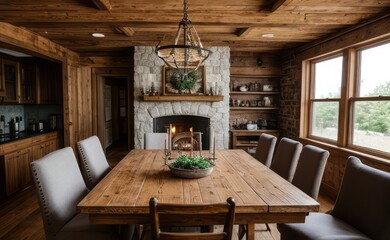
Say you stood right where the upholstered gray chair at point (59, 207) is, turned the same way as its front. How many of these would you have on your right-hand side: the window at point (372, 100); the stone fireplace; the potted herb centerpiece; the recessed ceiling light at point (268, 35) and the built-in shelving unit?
0

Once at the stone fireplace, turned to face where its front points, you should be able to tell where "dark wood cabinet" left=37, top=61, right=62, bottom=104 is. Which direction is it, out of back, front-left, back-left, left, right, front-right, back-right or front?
right

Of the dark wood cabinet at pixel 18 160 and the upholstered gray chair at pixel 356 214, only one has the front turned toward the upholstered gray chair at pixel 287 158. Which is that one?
the dark wood cabinet

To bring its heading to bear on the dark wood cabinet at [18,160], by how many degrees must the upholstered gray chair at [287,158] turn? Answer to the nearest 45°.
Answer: approximately 45° to its right

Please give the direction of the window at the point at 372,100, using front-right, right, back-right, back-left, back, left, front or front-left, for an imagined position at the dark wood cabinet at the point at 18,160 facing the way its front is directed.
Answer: front

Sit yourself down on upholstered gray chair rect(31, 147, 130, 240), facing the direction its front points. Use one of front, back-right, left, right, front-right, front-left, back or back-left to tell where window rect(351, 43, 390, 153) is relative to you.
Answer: front-left

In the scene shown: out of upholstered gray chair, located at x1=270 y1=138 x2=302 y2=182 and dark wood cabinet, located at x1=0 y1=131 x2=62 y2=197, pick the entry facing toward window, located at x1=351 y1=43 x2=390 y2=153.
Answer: the dark wood cabinet

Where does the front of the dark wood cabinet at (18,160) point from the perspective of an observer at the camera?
facing the viewer and to the right of the viewer

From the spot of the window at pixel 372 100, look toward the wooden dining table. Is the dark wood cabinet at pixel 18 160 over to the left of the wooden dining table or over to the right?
right

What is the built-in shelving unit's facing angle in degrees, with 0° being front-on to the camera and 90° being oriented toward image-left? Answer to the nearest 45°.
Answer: approximately 0°

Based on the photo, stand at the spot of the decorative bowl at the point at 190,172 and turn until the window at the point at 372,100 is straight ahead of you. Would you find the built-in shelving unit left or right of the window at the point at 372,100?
left

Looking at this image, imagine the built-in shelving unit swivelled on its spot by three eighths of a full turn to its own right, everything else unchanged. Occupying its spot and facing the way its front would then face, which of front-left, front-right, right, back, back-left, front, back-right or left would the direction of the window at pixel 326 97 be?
back

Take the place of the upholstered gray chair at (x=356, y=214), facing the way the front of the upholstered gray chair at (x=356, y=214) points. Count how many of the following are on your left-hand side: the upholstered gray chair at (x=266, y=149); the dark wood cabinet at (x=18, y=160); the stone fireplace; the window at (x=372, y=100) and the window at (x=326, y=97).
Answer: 0

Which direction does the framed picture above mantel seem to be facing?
toward the camera

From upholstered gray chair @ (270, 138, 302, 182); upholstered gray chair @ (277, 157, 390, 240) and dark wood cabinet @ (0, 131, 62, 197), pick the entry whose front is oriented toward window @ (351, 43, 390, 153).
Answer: the dark wood cabinet

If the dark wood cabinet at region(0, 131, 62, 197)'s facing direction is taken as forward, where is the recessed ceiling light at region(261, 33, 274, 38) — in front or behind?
in front

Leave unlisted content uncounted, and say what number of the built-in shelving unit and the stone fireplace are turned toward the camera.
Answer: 2

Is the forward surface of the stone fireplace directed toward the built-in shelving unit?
no

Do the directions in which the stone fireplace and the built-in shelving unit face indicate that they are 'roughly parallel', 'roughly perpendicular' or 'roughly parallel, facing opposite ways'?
roughly parallel

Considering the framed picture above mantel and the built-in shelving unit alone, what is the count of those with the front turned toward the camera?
2

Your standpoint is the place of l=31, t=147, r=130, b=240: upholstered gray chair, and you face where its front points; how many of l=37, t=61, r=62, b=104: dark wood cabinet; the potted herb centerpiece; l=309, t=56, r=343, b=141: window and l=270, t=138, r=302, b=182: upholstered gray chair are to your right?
0
